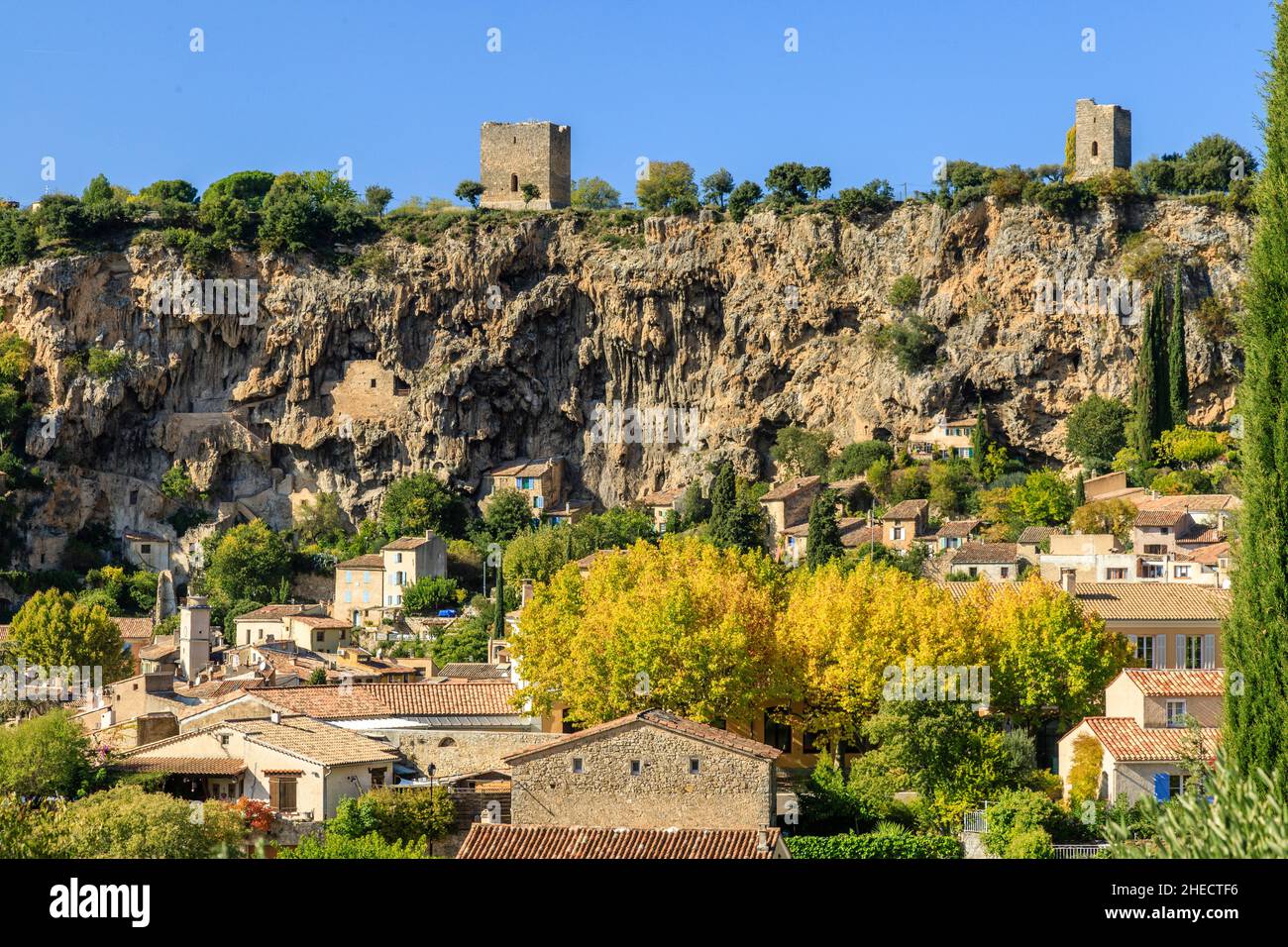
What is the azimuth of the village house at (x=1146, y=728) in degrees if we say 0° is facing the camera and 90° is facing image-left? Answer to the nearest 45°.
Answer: approximately 0°

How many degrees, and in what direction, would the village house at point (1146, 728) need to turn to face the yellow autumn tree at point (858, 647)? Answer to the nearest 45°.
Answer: approximately 135° to its right

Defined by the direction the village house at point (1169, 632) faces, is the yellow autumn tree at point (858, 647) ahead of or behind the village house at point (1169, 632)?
ahead

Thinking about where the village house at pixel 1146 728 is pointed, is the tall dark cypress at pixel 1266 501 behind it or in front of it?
in front

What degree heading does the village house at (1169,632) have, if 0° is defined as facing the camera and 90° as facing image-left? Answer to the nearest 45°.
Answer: approximately 0°

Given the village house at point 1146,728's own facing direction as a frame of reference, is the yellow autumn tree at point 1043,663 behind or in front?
behind

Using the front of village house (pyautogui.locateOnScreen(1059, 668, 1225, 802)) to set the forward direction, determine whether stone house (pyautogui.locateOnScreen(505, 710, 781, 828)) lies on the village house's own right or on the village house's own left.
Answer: on the village house's own right

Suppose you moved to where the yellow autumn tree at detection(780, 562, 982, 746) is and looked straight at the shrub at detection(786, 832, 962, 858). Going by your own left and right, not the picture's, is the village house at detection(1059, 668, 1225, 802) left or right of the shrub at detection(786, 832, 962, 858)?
left

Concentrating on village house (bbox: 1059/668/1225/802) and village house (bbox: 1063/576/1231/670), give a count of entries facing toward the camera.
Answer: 2

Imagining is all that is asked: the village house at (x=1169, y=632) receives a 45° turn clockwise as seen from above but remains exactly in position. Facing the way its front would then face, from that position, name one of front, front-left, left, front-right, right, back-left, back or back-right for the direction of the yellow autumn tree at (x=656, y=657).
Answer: front
